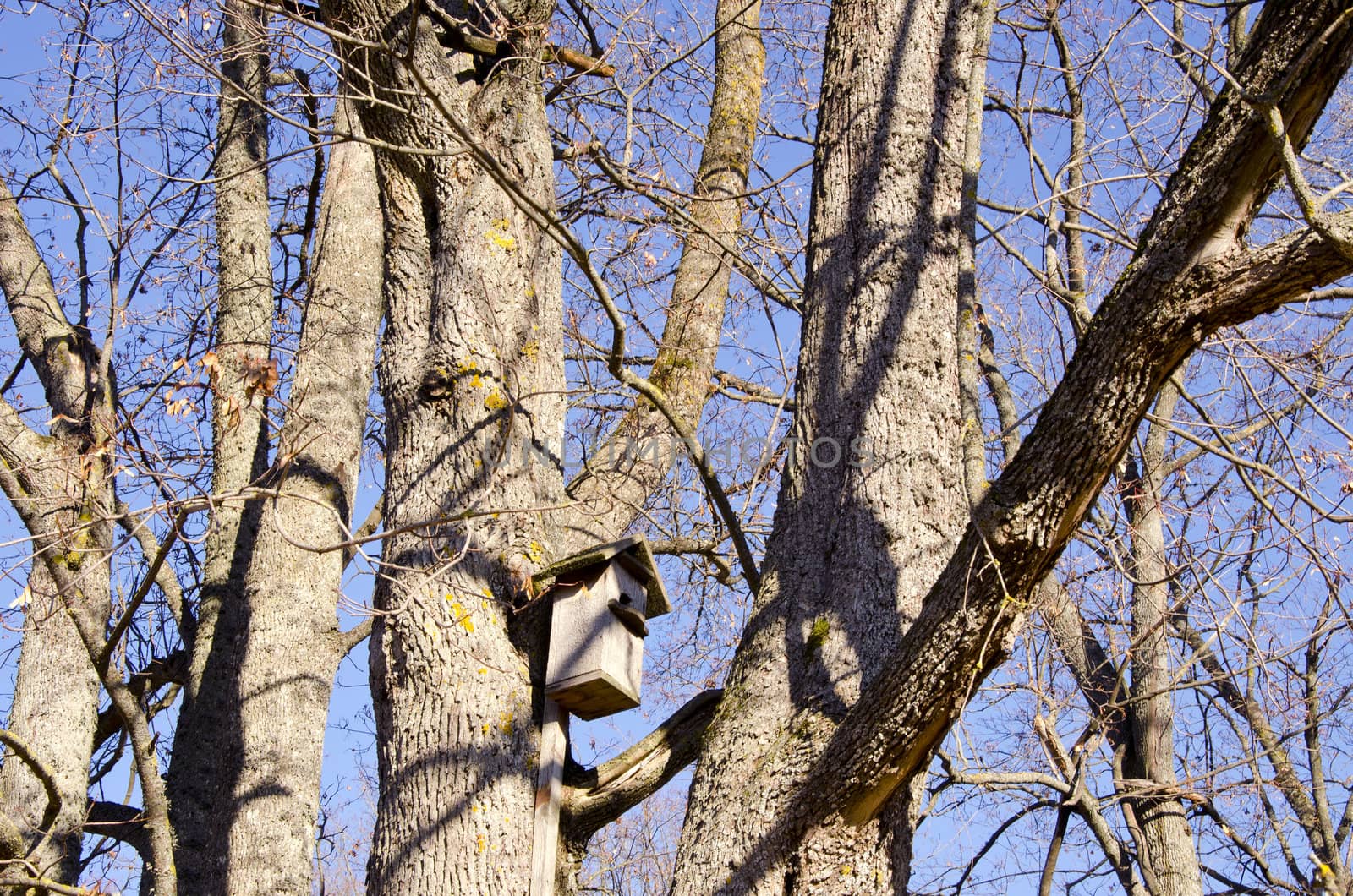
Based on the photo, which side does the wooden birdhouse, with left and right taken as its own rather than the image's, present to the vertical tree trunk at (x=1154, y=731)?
left

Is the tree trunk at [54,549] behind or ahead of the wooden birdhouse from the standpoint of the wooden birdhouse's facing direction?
behind

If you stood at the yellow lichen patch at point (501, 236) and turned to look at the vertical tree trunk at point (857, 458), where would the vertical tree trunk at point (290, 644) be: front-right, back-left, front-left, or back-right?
back-left

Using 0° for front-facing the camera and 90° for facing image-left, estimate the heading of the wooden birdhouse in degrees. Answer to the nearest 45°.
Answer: approximately 315°

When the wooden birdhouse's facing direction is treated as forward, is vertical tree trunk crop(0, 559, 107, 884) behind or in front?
behind

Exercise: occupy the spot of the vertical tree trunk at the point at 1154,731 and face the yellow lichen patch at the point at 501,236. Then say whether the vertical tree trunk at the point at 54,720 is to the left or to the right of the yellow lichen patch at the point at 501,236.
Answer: right
